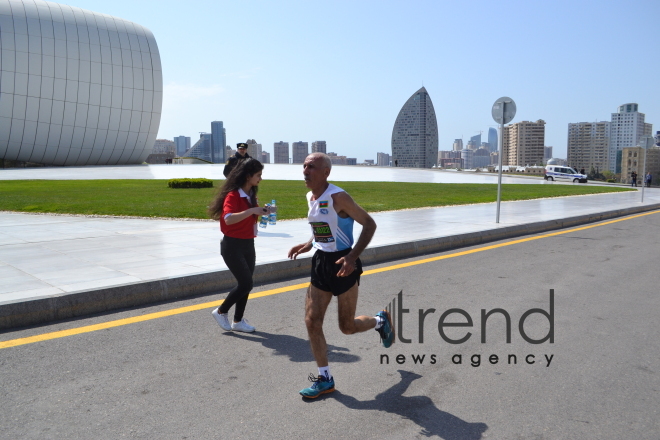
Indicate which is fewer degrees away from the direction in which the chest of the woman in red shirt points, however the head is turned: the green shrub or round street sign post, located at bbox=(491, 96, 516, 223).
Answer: the round street sign post

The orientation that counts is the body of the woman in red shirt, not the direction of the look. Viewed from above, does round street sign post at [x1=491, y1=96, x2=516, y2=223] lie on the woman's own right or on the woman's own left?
on the woman's own left

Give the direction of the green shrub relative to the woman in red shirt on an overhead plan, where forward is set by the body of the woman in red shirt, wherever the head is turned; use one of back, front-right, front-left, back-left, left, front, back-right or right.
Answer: left

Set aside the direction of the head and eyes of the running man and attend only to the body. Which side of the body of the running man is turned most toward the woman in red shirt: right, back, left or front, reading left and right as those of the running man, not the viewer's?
right

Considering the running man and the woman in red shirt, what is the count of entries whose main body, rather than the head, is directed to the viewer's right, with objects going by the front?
1

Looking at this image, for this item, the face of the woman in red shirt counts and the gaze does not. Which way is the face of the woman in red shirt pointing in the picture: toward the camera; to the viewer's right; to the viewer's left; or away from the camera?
to the viewer's right

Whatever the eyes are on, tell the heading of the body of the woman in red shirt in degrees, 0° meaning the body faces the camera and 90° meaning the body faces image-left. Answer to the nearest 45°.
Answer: approximately 270°
